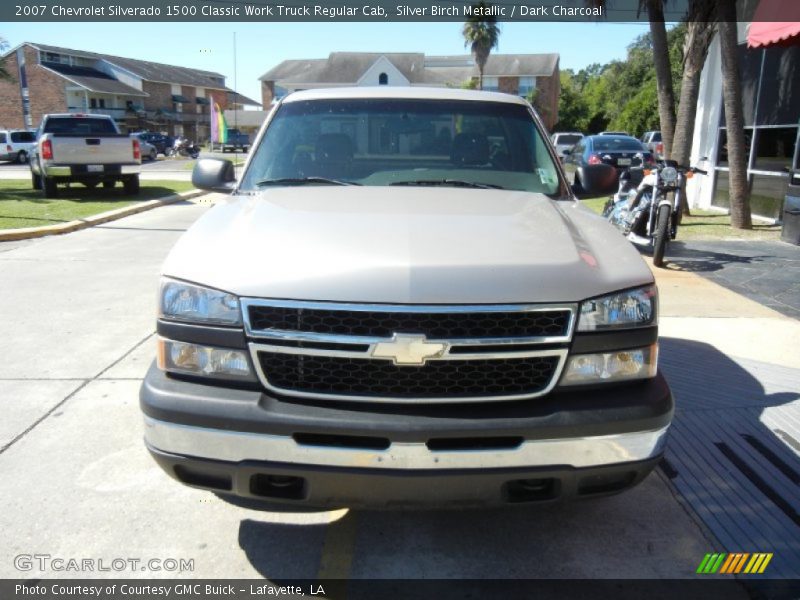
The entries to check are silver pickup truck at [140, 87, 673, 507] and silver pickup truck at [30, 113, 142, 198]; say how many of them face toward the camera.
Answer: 1

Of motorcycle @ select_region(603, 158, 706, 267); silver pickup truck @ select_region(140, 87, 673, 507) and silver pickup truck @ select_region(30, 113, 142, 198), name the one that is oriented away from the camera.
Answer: silver pickup truck @ select_region(30, 113, 142, 198)

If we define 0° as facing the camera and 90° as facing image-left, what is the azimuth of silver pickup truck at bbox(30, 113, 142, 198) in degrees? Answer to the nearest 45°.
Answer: approximately 180°

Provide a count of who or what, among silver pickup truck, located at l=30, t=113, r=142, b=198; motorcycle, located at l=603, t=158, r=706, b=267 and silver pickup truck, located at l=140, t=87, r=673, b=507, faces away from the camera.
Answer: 1

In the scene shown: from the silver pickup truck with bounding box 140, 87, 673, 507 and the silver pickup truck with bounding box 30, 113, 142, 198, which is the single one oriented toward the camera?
the silver pickup truck with bounding box 140, 87, 673, 507

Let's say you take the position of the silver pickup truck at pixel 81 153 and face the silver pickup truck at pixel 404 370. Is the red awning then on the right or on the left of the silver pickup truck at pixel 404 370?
left

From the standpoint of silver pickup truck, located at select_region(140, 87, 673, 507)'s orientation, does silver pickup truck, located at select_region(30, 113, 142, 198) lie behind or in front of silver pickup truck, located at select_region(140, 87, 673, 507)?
behind

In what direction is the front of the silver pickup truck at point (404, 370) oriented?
toward the camera

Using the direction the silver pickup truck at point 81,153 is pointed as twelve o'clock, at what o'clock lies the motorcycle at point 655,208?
The motorcycle is roughly at 5 o'clock from the silver pickup truck.

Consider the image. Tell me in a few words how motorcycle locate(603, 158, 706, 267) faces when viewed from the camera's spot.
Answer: facing the viewer and to the right of the viewer

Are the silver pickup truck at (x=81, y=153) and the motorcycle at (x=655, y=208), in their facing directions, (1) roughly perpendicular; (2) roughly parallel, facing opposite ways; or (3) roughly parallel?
roughly parallel, facing opposite ways

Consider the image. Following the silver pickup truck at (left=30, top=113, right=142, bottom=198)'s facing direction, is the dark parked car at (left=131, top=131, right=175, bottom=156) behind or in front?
in front

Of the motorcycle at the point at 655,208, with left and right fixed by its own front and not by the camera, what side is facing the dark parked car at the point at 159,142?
back

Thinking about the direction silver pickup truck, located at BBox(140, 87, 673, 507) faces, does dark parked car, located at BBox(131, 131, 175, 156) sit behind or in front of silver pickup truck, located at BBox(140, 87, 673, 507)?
behind

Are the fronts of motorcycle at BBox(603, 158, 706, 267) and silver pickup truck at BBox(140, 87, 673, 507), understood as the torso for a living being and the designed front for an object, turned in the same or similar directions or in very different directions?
same or similar directions

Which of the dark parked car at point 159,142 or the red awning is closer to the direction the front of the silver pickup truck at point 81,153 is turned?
the dark parked car

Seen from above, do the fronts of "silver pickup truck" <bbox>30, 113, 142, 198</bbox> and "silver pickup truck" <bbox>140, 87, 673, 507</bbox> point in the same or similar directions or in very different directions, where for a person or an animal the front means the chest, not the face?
very different directions

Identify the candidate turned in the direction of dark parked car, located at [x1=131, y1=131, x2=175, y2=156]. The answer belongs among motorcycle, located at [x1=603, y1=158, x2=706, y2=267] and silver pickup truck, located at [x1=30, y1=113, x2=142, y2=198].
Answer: the silver pickup truck

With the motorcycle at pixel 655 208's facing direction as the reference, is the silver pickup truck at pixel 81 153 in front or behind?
behind
